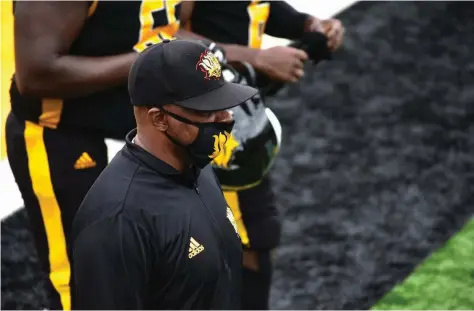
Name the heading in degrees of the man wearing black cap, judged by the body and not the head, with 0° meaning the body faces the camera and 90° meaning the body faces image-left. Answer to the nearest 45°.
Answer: approximately 315°
